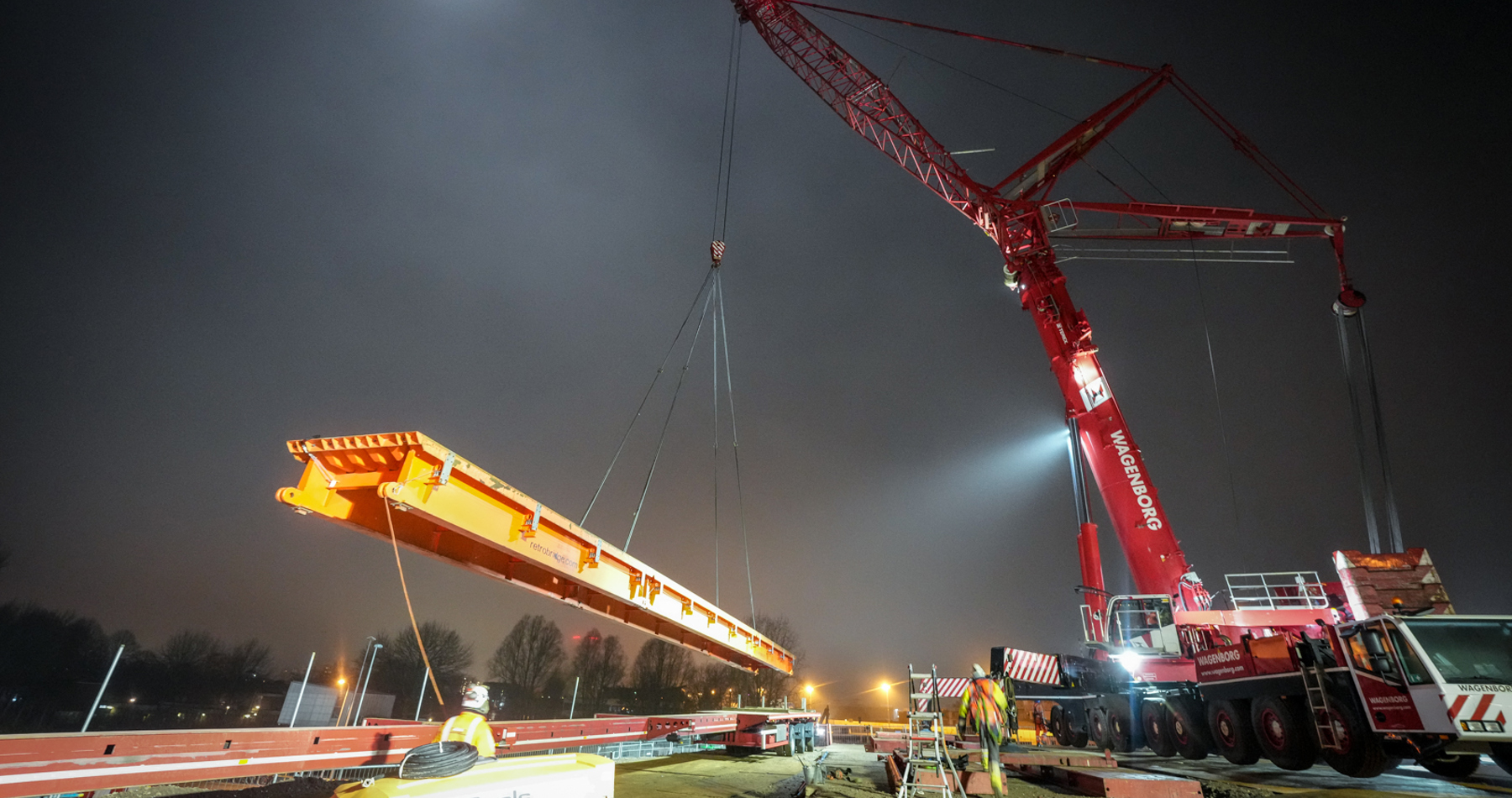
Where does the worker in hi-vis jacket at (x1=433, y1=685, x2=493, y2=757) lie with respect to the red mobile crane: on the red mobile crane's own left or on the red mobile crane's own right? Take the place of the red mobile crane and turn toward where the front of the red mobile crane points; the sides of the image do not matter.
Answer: on the red mobile crane's own right

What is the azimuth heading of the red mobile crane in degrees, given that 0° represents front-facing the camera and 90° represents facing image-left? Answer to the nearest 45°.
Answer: approximately 315°

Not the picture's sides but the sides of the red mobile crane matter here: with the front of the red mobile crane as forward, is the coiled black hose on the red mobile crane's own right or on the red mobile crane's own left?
on the red mobile crane's own right
